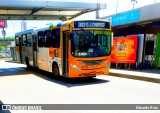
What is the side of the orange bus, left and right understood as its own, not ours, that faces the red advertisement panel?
left

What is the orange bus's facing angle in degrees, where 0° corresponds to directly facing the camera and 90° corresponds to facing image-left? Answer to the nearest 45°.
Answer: approximately 315°

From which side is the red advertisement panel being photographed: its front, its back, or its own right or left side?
front

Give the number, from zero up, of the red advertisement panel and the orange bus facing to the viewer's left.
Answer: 0

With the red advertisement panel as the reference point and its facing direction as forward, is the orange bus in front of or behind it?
in front
